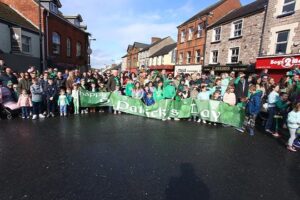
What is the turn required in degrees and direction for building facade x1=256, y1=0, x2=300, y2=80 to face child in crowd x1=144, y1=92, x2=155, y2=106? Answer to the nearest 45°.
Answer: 0° — it already faces them

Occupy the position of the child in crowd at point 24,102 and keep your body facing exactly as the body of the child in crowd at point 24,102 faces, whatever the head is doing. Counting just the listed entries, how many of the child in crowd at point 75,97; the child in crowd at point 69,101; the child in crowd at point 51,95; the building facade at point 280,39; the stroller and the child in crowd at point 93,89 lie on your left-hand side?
5

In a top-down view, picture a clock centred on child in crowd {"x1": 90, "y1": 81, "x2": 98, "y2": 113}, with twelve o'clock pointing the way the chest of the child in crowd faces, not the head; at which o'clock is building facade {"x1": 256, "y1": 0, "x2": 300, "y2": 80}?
The building facade is roughly at 9 o'clock from the child in crowd.

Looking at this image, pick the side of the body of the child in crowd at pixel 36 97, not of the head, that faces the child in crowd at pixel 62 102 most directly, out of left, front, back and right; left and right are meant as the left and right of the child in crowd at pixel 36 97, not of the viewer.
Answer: left

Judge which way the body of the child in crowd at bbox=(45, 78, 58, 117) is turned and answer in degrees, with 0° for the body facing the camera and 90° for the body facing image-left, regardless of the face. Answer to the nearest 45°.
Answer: approximately 0°

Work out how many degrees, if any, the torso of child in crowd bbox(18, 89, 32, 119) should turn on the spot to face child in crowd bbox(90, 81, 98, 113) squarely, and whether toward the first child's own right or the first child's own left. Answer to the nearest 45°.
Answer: approximately 90° to the first child's own left

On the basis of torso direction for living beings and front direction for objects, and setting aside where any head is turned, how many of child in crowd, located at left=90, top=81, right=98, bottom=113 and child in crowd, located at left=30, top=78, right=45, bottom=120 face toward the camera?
2

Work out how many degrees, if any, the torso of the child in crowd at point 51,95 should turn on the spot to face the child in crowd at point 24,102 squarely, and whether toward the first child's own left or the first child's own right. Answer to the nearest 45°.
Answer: approximately 90° to the first child's own right

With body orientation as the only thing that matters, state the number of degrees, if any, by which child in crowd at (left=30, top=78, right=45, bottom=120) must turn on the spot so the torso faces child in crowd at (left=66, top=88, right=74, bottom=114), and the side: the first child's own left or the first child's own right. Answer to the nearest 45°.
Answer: approximately 90° to the first child's own left
